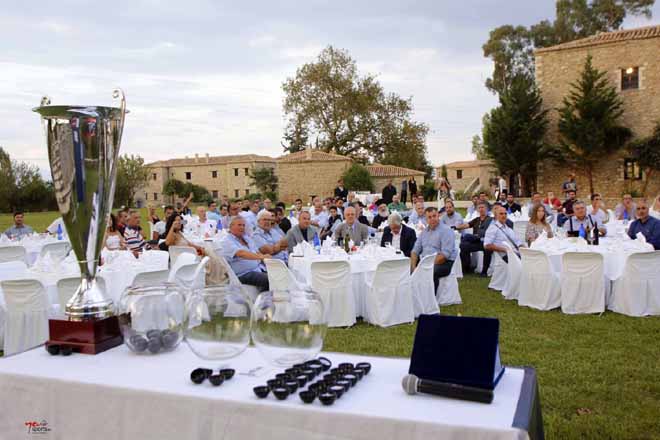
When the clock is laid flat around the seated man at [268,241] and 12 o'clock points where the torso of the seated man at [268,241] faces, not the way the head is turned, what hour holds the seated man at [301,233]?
the seated man at [301,233] is roughly at 10 o'clock from the seated man at [268,241].

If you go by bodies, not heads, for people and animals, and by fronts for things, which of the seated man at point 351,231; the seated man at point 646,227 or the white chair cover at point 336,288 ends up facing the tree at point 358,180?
the white chair cover

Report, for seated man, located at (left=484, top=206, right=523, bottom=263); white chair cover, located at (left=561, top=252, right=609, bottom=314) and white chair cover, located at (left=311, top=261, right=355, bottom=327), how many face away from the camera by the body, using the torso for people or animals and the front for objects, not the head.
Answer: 2

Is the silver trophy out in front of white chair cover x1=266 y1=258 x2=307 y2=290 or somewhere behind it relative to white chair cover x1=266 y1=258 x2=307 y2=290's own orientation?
behind

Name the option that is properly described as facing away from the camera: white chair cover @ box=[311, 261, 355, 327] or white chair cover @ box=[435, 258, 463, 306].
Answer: white chair cover @ box=[311, 261, 355, 327]

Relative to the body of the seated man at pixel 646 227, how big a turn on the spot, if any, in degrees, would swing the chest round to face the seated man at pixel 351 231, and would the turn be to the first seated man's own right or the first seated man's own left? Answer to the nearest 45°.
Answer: approximately 45° to the first seated man's own right
